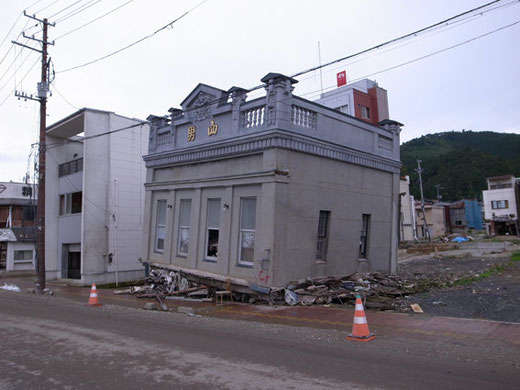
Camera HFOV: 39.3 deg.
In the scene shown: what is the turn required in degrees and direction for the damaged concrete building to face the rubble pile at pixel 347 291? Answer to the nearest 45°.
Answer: approximately 90° to its left

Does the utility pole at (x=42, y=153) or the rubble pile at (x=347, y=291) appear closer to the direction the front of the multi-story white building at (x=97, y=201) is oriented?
the utility pole

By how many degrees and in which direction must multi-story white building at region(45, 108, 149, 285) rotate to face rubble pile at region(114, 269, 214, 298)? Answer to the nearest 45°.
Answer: approximately 45° to its left

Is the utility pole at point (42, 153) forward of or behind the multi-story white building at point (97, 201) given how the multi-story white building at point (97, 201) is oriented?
forward

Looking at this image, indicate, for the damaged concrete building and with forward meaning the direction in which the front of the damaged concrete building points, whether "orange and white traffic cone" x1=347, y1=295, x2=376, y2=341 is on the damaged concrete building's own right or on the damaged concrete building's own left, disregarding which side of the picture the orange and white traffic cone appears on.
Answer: on the damaged concrete building's own left

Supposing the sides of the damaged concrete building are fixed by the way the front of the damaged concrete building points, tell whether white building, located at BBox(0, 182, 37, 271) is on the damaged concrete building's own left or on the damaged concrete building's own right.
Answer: on the damaged concrete building's own right

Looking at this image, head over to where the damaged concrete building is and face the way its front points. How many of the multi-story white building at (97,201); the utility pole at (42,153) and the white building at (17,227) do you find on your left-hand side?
0

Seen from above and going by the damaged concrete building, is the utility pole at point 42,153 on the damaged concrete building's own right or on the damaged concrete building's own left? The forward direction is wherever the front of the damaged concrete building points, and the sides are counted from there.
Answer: on the damaged concrete building's own right

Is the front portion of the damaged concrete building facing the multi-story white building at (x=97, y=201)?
no

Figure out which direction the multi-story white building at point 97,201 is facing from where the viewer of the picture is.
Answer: facing the viewer and to the left of the viewer

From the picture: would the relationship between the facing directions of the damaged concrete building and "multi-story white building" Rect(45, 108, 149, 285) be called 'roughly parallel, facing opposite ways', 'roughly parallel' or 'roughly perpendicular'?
roughly parallel
